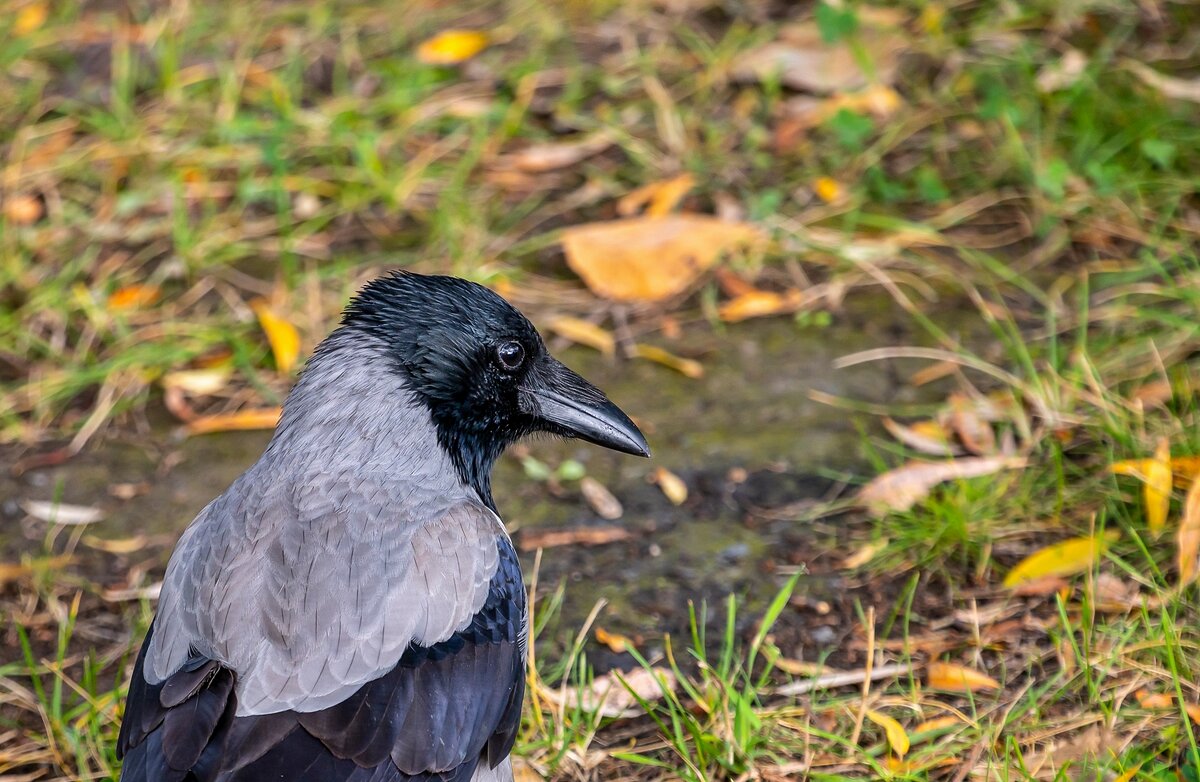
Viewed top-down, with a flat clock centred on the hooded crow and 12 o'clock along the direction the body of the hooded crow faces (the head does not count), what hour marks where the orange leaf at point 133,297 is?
The orange leaf is roughly at 10 o'clock from the hooded crow.

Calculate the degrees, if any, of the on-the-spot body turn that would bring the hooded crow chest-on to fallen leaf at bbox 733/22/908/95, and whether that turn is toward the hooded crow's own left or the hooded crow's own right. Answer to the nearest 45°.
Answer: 0° — it already faces it

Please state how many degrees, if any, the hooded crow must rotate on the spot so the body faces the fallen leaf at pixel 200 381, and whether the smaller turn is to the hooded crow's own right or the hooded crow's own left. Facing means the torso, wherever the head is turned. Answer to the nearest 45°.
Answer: approximately 45° to the hooded crow's own left

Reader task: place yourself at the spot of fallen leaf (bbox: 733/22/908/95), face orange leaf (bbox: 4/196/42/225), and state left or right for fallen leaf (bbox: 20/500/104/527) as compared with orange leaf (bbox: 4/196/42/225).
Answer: left

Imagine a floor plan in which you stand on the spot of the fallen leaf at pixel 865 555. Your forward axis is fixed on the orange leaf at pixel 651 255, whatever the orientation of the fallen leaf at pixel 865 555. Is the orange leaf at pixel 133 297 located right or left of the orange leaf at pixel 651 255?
left

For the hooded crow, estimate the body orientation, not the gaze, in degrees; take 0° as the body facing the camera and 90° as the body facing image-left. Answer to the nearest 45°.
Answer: approximately 225°

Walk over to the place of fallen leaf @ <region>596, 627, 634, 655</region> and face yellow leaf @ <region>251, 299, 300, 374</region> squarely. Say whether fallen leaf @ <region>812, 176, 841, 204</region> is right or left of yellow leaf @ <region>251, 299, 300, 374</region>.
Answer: right

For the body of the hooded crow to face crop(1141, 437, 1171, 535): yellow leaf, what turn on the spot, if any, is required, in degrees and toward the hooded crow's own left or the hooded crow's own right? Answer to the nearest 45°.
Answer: approximately 45° to the hooded crow's own right

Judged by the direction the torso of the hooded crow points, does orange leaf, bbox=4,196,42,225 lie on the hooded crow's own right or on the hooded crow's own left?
on the hooded crow's own left

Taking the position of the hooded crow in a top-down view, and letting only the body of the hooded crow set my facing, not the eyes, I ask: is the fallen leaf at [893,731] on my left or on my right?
on my right
